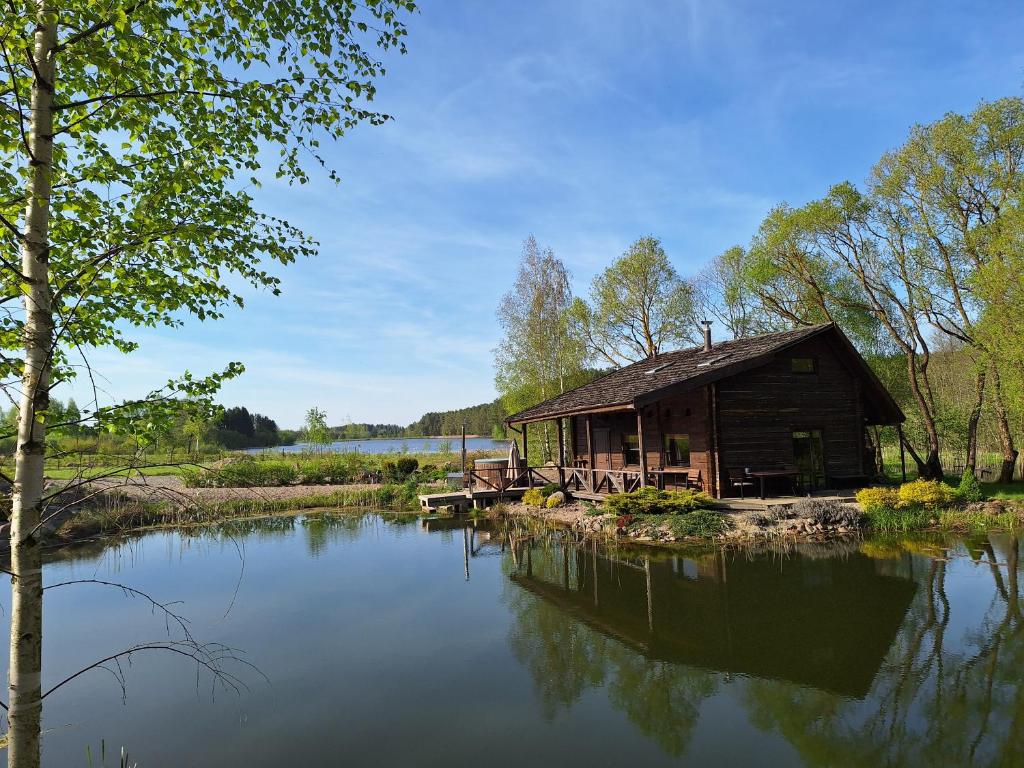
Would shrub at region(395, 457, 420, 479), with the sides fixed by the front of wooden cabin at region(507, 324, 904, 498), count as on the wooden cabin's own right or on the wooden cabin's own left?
on the wooden cabin's own right

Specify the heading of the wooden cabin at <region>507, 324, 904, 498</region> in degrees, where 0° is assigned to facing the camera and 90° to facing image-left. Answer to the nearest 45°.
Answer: approximately 45°

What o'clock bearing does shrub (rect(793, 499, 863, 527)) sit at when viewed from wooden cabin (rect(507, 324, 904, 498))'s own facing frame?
The shrub is roughly at 10 o'clock from the wooden cabin.

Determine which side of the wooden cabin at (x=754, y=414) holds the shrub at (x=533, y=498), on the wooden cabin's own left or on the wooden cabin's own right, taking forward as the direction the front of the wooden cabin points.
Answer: on the wooden cabin's own right

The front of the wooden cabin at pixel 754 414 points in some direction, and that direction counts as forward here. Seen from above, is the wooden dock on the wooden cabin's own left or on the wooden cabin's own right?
on the wooden cabin's own right

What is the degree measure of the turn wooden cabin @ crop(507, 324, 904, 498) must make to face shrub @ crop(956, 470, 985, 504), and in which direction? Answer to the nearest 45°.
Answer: approximately 135° to its left

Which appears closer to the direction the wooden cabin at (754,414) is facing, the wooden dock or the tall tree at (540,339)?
the wooden dock

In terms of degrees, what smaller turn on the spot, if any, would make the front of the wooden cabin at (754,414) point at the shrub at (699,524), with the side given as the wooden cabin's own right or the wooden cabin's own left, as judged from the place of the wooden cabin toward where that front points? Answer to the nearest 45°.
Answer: approximately 45° to the wooden cabin's own left

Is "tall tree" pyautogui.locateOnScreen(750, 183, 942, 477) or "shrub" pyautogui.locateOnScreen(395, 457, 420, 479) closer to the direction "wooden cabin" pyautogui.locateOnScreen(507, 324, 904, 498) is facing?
the shrub

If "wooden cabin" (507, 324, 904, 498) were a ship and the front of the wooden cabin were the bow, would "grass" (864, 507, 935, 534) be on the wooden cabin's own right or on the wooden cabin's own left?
on the wooden cabin's own left

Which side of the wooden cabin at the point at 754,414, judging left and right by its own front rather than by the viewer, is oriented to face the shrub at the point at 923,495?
left

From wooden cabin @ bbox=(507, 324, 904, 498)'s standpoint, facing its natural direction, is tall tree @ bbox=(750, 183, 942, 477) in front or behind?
behind
